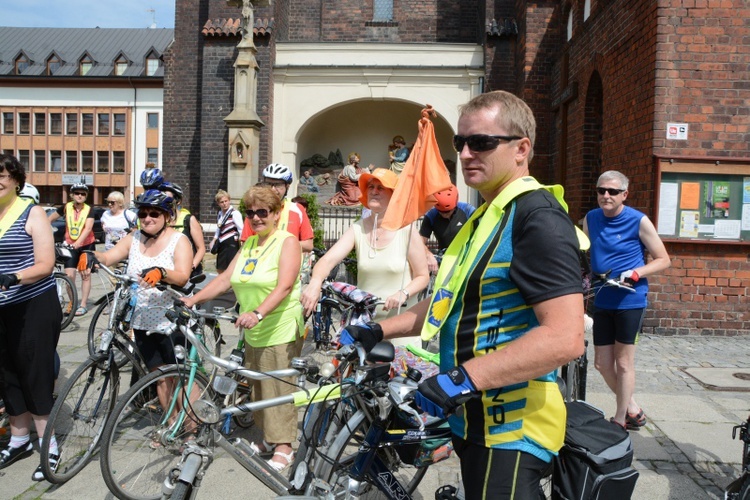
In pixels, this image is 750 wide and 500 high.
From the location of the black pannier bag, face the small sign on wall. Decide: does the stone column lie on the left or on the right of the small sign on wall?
left

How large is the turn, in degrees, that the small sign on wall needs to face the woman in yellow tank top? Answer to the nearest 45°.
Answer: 0° — it already faces them

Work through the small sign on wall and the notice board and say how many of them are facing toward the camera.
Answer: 2

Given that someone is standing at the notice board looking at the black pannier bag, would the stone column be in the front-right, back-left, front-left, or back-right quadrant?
back-right

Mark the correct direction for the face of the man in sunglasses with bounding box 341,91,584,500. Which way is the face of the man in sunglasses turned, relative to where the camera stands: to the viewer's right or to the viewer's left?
to the viewer's left

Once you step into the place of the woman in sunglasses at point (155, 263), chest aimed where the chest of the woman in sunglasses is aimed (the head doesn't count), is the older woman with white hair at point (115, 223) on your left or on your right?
on your right

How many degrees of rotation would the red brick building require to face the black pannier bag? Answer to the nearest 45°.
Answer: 0° — it already faces it

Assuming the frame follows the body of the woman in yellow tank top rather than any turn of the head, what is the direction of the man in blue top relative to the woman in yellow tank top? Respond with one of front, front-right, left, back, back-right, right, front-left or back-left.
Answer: back-left

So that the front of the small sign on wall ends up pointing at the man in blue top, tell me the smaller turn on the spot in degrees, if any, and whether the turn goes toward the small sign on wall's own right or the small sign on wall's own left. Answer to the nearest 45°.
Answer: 0° — it already faces them

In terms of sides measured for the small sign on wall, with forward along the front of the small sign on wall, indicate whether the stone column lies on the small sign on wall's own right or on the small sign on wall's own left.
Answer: on the small sign on wall's own right

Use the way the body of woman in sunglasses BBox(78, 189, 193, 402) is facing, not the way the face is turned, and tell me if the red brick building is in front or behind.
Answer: behind

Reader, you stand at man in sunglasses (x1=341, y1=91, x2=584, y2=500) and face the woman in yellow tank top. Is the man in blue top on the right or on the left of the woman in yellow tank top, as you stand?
right
